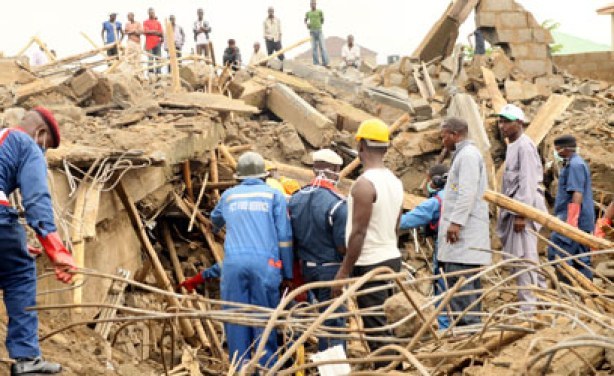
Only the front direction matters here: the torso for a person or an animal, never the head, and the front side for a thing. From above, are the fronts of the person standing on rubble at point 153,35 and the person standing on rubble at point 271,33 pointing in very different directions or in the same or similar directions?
same or similar directions

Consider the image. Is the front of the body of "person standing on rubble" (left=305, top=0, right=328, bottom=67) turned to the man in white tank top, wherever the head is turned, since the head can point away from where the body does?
yes

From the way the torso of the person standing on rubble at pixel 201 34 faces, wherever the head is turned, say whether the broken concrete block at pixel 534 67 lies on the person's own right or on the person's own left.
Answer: on the person's own left

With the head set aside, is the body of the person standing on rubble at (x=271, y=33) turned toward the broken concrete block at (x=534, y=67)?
no

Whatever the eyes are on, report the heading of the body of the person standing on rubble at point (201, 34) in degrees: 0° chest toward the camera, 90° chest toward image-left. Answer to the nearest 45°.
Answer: approximately 0°

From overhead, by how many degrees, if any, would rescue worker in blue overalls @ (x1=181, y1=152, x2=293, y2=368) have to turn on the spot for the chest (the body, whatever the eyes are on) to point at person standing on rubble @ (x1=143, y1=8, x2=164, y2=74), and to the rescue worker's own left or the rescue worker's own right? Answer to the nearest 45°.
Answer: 0° — they already face them

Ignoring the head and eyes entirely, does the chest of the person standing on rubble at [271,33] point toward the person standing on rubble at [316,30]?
no

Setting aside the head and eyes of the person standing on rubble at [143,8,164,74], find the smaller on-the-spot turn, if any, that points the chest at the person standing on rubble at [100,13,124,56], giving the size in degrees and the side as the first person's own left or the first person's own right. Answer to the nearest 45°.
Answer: approximately 135° to the first person's own right

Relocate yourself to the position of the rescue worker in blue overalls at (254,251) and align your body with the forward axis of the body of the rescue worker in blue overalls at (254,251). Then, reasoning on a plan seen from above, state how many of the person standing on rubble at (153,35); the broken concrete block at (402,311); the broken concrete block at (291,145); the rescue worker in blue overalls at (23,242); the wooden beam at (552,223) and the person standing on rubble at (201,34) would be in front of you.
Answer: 3

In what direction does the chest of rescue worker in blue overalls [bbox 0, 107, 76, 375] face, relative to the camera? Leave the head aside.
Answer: to the viewer's right

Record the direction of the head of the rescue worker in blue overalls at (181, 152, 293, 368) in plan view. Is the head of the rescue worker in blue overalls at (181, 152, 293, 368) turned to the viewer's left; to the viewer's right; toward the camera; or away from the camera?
away from the camera

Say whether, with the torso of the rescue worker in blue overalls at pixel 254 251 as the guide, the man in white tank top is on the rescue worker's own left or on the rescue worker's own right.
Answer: on the rescue worker's own right

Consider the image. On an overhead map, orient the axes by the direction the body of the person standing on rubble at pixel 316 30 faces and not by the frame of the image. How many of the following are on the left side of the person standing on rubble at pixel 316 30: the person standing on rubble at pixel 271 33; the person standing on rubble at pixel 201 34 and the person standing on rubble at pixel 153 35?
0

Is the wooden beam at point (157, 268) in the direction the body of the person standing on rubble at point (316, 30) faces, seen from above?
yes

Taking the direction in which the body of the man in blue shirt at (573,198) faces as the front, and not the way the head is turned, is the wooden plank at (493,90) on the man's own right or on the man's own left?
on the man's own right

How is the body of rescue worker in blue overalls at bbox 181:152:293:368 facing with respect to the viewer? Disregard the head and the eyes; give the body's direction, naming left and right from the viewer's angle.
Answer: facing away from the viewer

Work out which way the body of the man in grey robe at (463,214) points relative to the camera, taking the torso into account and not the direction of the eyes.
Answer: to the viewer's left

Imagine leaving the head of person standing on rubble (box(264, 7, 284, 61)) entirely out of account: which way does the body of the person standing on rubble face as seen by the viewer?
toward the camera

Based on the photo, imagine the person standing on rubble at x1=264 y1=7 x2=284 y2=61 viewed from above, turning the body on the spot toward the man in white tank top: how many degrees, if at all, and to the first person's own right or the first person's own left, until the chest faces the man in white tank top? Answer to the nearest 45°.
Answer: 0° — they already face them

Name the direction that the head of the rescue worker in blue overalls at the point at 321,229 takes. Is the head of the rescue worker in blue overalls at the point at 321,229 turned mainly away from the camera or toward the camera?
away from the camera
